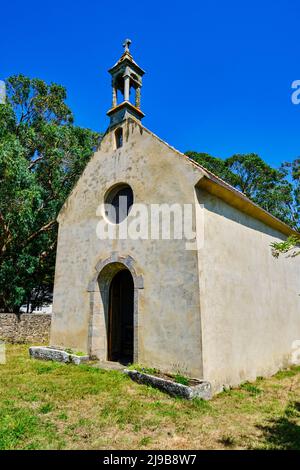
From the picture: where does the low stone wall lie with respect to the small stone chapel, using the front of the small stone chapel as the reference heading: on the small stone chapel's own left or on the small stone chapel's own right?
on the small stone chapel's own right

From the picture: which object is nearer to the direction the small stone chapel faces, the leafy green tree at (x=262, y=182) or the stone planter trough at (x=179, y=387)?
the stone planter trough

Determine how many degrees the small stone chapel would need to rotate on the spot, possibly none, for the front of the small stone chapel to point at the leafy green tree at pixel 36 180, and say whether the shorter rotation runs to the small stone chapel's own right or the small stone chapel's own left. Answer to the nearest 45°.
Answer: approximately 90° to the small stone chapel's own right

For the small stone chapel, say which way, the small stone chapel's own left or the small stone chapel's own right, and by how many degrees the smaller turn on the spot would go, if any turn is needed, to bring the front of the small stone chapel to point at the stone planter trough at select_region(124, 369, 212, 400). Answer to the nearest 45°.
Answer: approximately 45° to the small stone chapel's own left

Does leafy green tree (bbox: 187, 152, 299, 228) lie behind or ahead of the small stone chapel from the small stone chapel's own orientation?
behind

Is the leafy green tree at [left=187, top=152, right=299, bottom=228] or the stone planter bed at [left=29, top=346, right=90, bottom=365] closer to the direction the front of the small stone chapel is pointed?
the stone planter bed

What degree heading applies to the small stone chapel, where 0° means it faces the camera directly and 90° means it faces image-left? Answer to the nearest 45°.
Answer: approximately 45°

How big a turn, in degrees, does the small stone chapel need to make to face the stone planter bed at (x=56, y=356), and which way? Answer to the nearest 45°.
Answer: approximately 45° to its right
